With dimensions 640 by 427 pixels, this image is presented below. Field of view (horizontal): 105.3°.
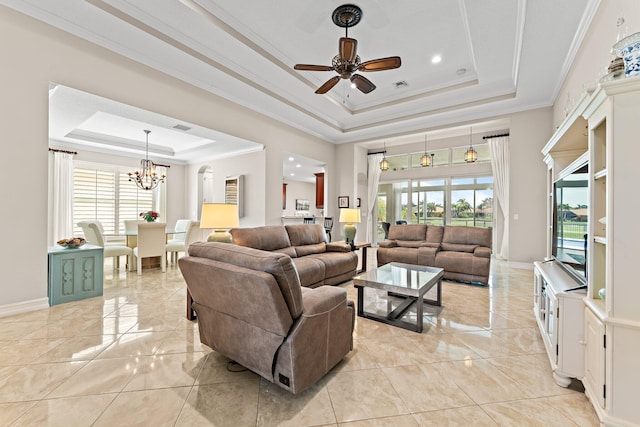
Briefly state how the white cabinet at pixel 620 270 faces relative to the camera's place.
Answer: facing to the left of the viewer

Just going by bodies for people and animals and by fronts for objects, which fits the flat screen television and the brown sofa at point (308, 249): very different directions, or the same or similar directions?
very different directions

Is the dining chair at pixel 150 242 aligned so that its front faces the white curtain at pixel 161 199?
yes

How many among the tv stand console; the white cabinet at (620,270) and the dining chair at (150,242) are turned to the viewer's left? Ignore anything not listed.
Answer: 2

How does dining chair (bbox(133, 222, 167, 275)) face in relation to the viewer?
away from the camera

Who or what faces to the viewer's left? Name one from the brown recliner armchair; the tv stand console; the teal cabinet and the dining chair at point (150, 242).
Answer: the tv stand console

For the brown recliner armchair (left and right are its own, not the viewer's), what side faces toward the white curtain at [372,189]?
front

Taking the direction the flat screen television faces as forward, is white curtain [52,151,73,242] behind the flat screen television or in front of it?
in front

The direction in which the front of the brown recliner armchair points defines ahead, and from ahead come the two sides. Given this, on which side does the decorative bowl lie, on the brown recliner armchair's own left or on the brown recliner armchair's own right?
on the brown recliner armchair's own left

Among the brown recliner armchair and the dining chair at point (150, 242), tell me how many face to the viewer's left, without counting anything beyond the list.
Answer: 0

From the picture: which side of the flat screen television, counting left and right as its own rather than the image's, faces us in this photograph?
left

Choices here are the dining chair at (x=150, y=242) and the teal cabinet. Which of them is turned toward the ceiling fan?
the teal cabinet

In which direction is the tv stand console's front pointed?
to the viewer's left

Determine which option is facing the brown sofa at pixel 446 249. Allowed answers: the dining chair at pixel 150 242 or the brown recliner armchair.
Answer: the brown recliner armchair

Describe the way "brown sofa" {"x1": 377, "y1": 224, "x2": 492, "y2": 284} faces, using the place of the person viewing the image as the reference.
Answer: facing the viewer and to the left of the viewer
